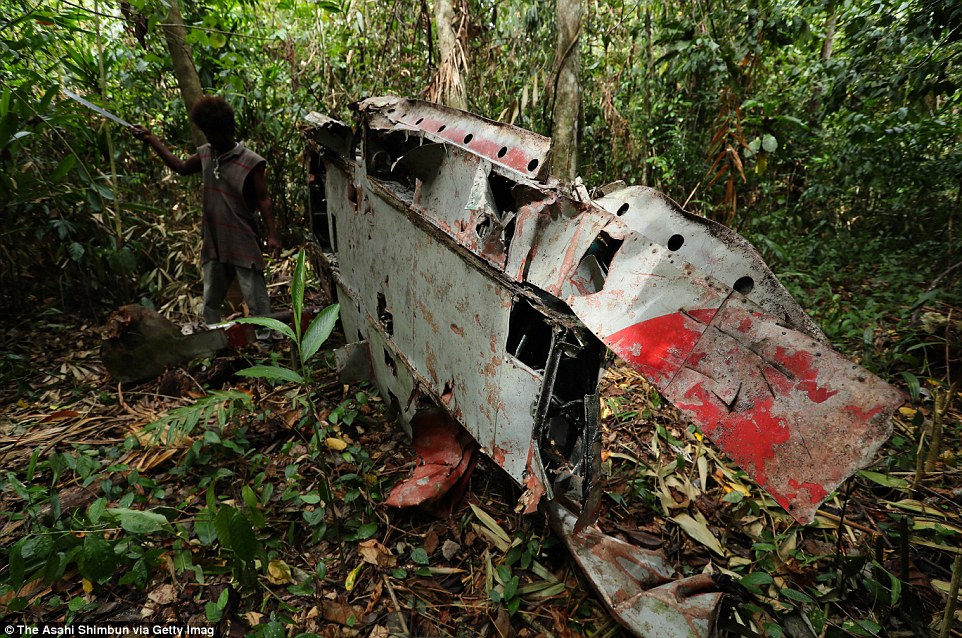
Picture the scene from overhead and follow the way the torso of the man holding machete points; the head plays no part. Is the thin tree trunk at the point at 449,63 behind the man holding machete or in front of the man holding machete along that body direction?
behind
